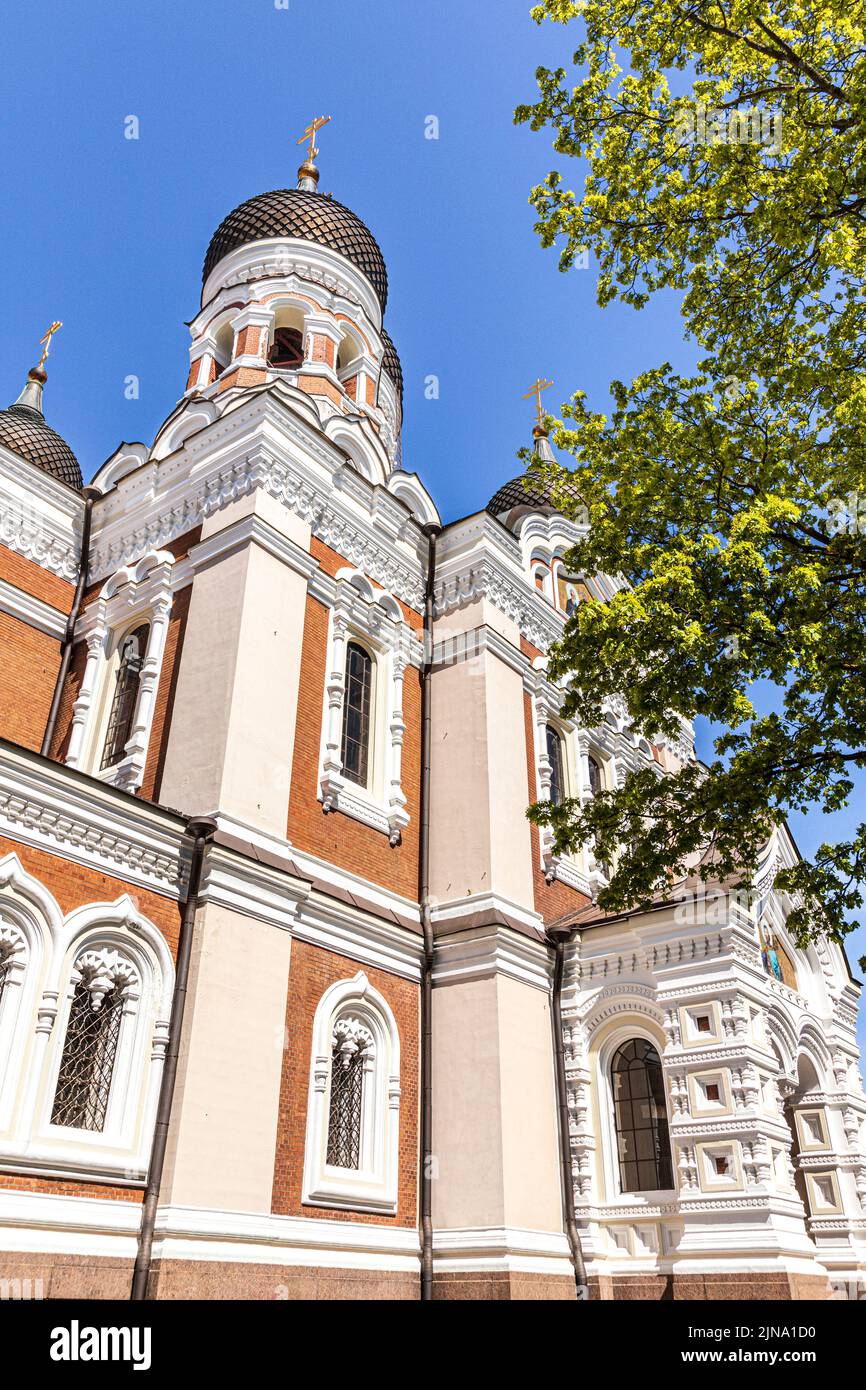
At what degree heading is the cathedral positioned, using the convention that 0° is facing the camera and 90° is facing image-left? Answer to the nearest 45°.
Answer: approximately 315°
